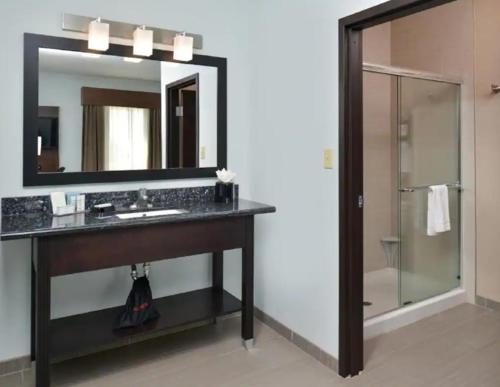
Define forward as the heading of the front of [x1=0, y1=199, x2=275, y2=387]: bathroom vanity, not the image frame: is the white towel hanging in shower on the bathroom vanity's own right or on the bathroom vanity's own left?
on the bathroom vanity's own left

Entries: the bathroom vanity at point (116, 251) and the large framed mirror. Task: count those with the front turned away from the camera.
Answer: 0

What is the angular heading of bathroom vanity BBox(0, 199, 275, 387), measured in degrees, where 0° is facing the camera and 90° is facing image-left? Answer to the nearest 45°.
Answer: approximately 315°

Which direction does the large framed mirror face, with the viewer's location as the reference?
facing the viewer and to the right of the viewer

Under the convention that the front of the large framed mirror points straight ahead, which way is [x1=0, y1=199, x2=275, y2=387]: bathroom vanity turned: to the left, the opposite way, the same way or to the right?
the same way
